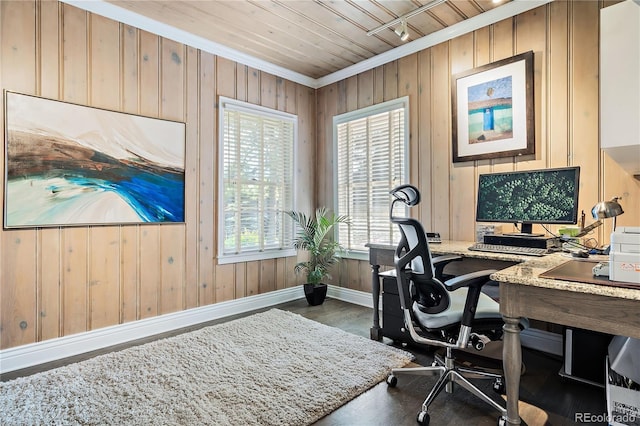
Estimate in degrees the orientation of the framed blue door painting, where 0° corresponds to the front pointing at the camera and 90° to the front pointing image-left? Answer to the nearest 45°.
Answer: approximately 45°

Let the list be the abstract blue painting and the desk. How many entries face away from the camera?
0

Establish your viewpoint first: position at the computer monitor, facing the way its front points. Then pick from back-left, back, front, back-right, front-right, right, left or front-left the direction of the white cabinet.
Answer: left

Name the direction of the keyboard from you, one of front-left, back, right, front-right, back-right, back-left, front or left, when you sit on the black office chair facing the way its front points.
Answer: front

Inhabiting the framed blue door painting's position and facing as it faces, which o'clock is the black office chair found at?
The black office chair is roughly at 11 o'clock from the framed blue door painting.

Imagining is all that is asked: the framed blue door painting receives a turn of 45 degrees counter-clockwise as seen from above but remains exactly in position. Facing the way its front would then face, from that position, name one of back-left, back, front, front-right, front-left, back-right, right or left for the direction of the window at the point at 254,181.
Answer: right

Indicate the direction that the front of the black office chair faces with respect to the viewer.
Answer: facing away from the viewer and to the right of the viewer

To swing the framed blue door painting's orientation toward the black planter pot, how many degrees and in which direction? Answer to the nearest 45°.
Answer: approximately 45° to its right

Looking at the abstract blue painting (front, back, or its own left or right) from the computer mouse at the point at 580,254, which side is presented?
front

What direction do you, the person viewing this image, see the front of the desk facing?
facing the viewer and to the left of the viewer

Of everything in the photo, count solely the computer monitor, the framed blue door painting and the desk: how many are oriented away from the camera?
0

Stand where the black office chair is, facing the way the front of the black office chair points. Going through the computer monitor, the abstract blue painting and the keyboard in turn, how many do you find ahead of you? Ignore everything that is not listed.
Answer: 2
